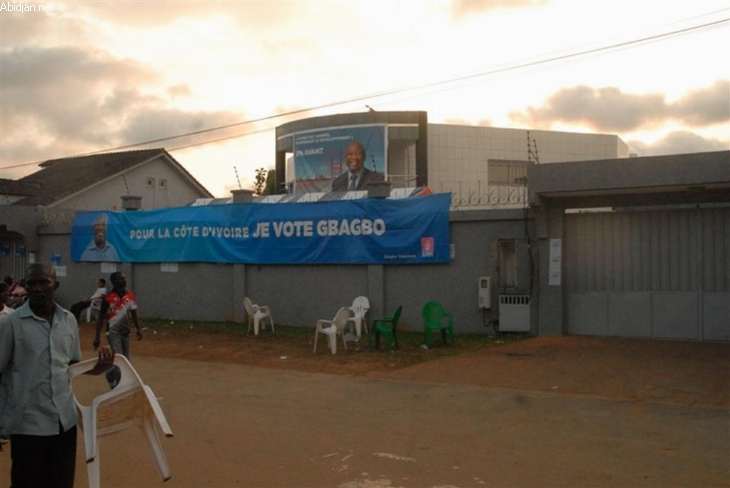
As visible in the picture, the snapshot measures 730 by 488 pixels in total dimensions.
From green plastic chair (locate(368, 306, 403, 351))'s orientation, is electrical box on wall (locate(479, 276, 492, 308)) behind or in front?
behind

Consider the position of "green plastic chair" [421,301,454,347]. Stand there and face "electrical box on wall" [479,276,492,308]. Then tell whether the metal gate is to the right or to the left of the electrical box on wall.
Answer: right

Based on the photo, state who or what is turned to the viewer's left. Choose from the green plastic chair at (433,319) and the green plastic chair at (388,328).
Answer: the green plastic chair at (388,328)

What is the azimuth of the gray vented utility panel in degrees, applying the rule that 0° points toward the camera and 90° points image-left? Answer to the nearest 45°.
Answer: approximately 0°

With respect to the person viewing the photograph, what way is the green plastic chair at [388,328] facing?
facing to the left of the viewer

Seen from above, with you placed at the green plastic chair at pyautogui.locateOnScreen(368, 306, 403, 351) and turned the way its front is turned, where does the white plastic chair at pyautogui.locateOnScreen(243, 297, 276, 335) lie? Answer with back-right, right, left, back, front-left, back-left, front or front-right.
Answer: front-right

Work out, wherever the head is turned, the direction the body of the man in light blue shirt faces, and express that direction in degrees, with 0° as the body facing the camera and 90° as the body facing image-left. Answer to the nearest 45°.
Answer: approximately 315°

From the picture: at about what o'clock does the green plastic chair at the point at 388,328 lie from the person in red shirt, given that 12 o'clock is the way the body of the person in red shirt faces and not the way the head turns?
The green plastic chair is roughly at 8 o'clock from the person in red shirt.

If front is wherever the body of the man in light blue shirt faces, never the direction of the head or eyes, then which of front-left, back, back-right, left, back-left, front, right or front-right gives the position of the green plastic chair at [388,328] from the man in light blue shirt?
left
